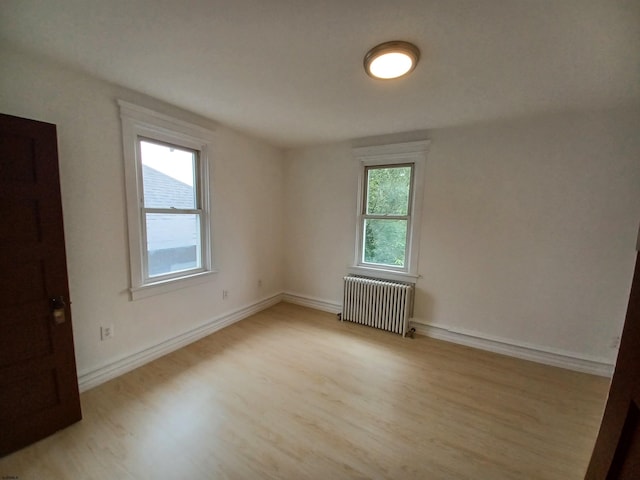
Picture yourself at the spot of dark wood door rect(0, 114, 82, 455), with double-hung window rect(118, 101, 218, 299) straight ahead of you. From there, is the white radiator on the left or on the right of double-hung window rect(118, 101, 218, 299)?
right

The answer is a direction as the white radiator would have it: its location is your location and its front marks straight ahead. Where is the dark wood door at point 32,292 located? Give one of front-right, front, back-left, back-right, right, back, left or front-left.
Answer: front

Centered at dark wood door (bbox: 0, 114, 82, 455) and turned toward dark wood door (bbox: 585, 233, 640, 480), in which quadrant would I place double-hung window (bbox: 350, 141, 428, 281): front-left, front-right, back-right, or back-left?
front-left

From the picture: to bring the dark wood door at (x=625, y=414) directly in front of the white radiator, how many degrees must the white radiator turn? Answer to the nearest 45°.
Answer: approximately 45° to its left

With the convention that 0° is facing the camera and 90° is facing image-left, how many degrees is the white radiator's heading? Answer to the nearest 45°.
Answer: approximately 45°

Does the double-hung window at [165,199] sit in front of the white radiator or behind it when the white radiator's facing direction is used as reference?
in front
